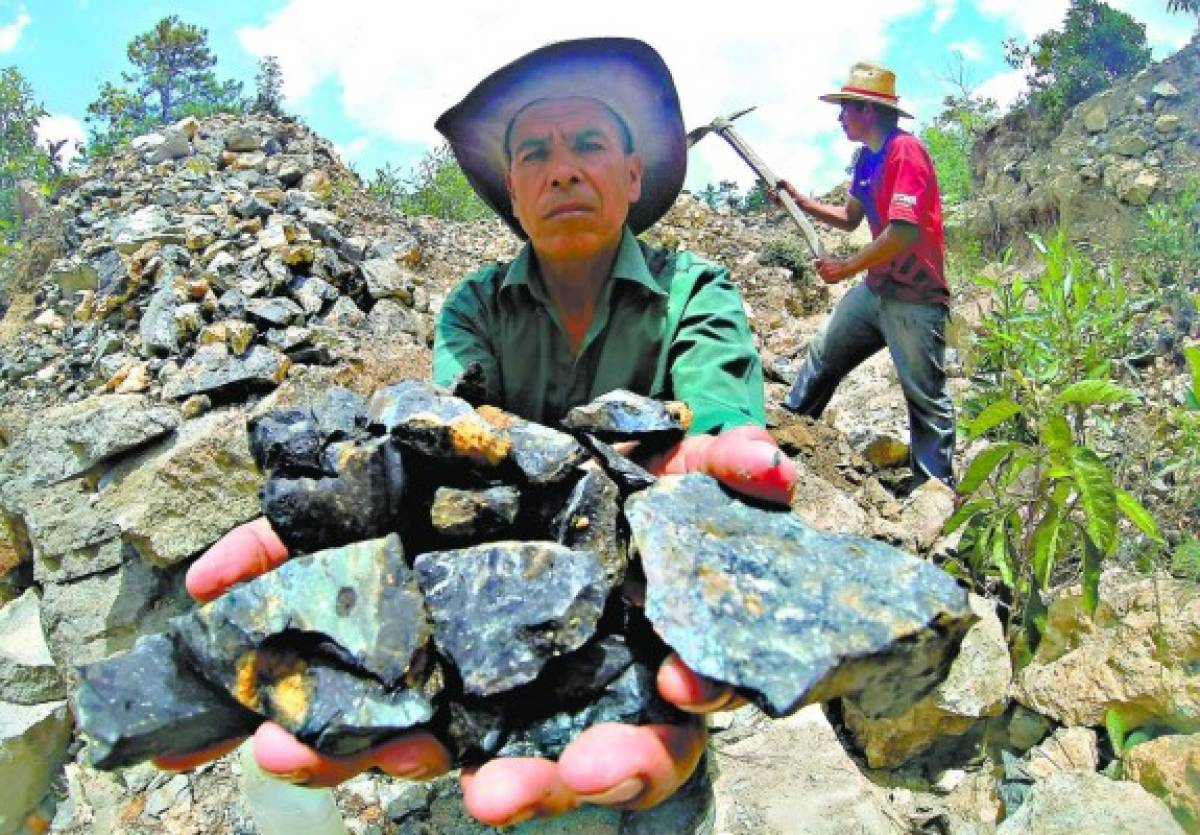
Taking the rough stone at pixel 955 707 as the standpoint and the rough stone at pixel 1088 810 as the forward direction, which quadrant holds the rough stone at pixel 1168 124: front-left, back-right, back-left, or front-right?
back-left

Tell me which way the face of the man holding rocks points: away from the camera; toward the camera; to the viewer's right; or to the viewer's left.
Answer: toward the camera

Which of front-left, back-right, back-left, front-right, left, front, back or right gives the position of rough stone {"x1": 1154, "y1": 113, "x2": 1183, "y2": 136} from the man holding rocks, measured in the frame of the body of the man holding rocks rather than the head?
back-left

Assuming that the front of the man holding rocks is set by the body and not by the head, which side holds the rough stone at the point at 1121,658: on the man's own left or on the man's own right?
on the man's own left

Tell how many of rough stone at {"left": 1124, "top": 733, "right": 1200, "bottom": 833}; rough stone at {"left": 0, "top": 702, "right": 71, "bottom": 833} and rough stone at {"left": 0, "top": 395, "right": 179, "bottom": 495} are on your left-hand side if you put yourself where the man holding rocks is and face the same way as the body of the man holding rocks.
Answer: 1

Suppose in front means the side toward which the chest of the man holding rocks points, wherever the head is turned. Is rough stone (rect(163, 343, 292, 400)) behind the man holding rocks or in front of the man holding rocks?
behind

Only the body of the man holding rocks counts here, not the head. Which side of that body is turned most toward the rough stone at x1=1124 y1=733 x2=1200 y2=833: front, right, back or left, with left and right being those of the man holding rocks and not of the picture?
left

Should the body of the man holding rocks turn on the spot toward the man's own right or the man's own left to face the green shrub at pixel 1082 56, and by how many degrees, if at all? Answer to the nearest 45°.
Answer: approximately 135° to the man's own left

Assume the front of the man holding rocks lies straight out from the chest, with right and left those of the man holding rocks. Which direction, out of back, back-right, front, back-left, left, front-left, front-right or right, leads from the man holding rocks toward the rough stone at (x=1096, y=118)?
back-left

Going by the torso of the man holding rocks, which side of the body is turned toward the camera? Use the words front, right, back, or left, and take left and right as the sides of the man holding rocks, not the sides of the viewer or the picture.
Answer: front

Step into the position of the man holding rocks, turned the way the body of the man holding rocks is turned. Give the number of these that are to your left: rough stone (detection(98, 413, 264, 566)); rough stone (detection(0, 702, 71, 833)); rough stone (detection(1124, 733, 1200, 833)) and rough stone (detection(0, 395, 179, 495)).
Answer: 1

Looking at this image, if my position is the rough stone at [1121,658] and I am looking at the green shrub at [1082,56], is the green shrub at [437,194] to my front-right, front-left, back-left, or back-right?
front-left

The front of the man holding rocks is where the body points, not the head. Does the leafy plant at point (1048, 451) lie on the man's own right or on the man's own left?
on the man's own left

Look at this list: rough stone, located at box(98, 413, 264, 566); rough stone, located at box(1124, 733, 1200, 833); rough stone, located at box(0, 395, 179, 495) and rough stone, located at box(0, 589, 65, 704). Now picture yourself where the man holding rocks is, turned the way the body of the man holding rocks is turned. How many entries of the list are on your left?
1
